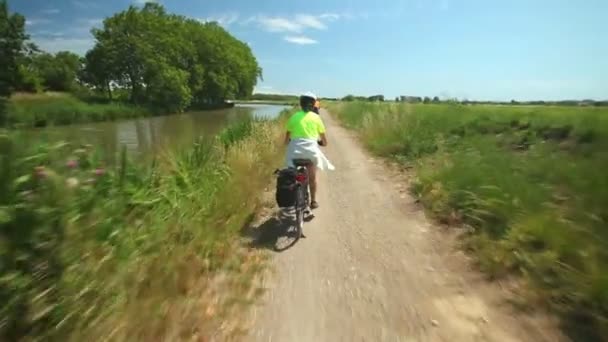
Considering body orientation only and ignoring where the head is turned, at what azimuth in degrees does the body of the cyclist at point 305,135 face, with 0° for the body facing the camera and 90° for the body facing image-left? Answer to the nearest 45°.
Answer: approximately 180°

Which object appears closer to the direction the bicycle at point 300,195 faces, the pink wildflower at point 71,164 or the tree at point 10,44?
the tree

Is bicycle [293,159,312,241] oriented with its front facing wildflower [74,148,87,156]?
no

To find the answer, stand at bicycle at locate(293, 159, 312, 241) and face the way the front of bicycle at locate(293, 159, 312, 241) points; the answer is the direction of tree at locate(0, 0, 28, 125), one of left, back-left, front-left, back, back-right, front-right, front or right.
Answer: front-left

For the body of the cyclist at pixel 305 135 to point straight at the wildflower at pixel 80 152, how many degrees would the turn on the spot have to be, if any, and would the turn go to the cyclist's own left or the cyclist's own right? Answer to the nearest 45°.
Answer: approximately 135° to the cyclist's own left

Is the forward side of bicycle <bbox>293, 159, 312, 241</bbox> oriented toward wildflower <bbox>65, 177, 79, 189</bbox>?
no

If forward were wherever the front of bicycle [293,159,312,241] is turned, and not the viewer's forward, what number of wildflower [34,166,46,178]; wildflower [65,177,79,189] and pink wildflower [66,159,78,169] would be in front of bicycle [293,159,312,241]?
0

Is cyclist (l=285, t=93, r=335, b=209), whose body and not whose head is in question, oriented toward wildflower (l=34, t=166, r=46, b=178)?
no

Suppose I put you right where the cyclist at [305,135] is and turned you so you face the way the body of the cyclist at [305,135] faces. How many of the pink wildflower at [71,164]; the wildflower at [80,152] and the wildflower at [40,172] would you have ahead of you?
0

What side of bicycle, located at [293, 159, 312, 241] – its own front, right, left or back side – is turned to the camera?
back

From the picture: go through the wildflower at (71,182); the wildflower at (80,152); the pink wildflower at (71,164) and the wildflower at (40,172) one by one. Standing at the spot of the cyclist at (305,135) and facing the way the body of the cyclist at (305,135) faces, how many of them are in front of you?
0

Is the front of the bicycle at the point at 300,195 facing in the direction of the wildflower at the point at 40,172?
no

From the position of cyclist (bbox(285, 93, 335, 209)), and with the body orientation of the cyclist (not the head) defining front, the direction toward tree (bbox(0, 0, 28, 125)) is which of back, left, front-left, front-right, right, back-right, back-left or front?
front-left
